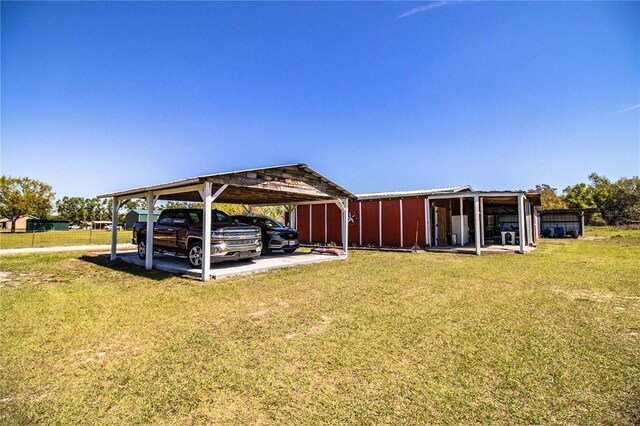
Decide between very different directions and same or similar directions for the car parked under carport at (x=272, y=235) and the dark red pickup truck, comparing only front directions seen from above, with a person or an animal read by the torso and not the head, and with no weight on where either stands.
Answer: same or similar directions

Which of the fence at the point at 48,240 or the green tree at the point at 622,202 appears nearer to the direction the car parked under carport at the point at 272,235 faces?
the green tree

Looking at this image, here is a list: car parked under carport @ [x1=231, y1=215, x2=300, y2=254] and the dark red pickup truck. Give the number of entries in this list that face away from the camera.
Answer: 0

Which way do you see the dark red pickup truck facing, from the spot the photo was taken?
facing the viewer and to the right of the viewer

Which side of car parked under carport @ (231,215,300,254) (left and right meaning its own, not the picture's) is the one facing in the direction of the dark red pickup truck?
right

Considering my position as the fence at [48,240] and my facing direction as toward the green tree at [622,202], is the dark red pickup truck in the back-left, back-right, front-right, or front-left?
front-right

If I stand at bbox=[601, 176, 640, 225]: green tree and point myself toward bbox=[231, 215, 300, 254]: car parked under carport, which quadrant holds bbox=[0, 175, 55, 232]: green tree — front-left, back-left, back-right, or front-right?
front-right
